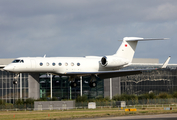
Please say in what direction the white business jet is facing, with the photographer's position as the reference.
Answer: facing the viewer and to the left of the viewer
